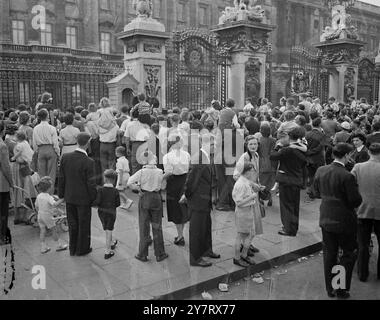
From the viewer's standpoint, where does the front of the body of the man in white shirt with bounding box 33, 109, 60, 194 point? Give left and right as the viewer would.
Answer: facing away from the viewer

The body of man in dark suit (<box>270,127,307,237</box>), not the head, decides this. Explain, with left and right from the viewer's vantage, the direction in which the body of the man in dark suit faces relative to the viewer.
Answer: facing away from the viewer and to the left of the viewer

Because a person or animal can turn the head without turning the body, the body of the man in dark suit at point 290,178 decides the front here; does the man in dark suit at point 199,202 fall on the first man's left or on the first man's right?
on the first man's left

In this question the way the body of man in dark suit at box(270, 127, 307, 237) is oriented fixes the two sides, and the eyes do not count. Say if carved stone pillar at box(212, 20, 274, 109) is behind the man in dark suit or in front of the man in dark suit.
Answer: in front

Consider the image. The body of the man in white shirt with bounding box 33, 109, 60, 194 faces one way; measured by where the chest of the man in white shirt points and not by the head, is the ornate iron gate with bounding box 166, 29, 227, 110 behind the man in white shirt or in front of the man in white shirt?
in front

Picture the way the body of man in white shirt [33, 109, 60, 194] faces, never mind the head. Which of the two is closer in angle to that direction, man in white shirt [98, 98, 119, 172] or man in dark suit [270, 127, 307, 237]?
the man in white shirt
